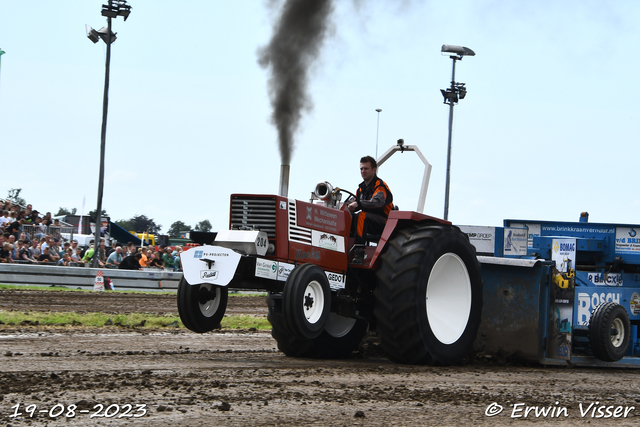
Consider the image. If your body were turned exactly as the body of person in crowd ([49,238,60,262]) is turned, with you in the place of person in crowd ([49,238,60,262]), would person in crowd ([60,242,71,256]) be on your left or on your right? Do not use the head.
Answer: on your left

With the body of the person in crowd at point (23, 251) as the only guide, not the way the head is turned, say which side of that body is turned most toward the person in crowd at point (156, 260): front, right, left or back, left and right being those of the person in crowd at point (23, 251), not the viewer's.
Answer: left

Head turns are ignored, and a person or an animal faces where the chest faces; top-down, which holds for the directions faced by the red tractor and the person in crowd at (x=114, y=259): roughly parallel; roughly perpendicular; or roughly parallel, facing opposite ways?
roughly perpendicular

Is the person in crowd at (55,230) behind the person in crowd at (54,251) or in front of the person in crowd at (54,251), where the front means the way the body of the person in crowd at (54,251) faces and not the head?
behind

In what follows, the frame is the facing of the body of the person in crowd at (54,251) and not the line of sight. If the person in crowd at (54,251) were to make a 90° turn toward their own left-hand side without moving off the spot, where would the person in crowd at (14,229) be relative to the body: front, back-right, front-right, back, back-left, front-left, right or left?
back-left

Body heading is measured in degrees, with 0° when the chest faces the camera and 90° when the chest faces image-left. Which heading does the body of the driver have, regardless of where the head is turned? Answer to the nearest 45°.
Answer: approximately 45°

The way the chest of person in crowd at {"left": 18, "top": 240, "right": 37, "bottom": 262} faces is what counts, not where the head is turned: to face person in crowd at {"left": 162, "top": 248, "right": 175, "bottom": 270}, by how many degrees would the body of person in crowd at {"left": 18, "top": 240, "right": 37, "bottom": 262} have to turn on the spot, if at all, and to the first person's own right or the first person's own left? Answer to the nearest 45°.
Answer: approximately 90° to the first person's own left

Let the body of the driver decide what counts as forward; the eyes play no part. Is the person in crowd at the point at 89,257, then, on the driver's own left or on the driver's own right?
on the driver's own right
